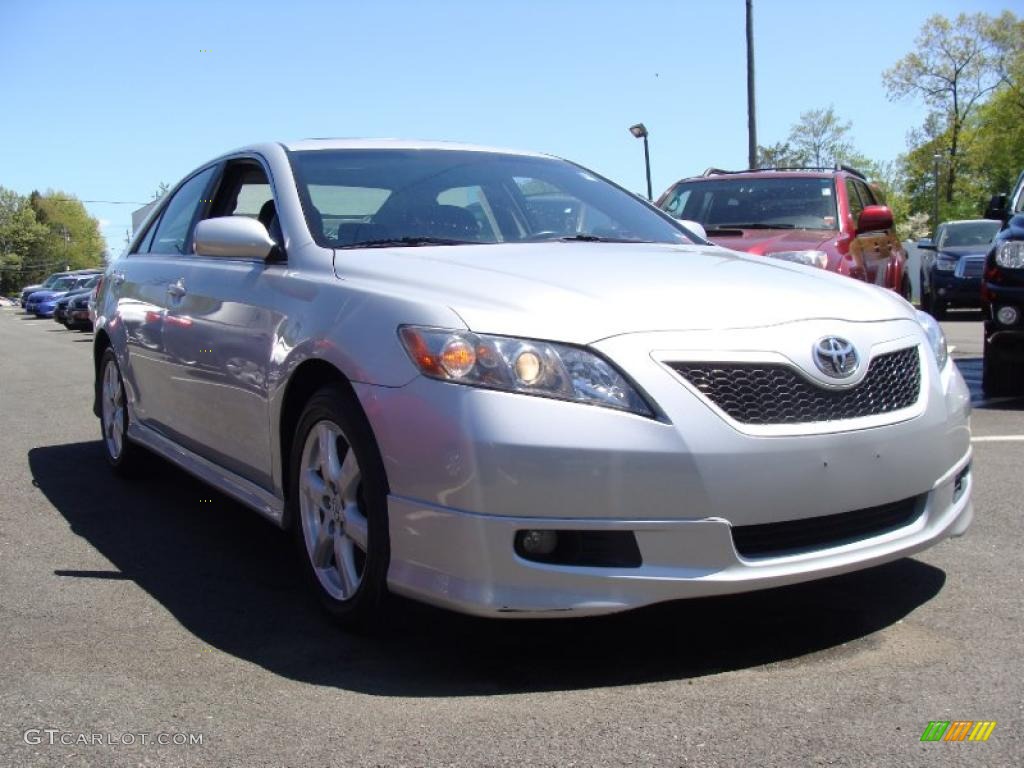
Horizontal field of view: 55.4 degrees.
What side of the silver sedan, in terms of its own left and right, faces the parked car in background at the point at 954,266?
left

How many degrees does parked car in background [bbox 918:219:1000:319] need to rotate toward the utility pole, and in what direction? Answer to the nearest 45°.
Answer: approximately 90° to its right

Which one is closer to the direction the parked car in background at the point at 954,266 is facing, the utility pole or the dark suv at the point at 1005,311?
the dark suv

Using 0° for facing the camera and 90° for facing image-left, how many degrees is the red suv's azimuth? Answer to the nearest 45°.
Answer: approximately 45°

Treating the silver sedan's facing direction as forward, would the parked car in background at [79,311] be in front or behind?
behind

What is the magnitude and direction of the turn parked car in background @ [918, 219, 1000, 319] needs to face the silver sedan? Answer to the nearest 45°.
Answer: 0° — it already faces it

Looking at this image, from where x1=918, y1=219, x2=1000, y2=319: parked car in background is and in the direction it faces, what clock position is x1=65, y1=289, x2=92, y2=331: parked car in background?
x1=65, y1=289, x2=92, y2=331: parked car in background is roughly at 3 o'clock from x1=918, y1=219, x2=1000, y2=319: parked car in background.

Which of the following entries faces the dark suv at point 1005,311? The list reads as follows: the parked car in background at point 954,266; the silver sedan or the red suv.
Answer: the parked car in background

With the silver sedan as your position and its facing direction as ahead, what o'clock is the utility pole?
The utility pole is roughly at 8 o'clock from the silver sedan.

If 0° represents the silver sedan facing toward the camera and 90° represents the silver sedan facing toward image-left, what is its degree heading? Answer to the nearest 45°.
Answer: approximately 315°

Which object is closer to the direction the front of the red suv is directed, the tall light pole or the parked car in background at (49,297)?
the parked car in background

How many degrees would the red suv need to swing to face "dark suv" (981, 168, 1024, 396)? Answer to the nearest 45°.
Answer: approximately 90° to its left

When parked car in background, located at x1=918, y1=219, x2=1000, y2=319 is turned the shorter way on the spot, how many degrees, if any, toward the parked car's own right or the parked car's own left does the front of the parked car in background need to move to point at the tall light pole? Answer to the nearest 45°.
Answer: approximately 135° to the parked car's own right
